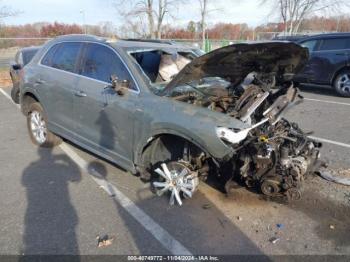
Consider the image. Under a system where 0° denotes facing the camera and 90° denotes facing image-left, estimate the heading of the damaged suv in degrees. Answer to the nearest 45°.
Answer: approximately 315°

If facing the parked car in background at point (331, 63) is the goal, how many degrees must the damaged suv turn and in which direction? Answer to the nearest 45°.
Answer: approximately 90° to its left
